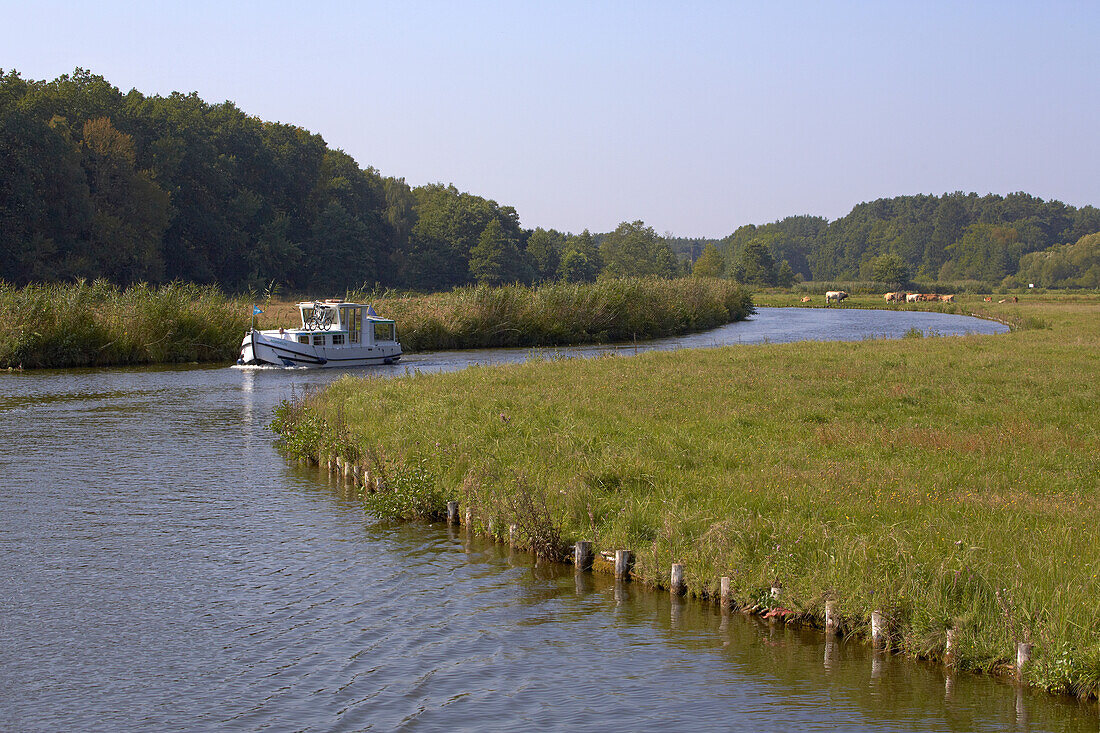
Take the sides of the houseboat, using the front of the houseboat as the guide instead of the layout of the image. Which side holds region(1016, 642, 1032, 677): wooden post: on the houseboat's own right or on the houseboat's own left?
on the houseboat's own left

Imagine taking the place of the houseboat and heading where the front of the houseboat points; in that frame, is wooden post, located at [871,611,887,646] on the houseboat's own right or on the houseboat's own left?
on the houseboat's own left

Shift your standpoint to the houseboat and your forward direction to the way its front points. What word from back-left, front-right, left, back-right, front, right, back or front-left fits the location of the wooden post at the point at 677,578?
front-left

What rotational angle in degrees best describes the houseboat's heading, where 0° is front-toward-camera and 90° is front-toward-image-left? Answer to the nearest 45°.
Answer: approximately 45°

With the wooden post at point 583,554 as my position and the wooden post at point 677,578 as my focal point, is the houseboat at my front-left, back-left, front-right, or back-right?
back-left

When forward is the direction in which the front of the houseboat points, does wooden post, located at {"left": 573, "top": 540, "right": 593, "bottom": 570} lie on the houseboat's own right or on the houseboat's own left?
on the houseboat's own left

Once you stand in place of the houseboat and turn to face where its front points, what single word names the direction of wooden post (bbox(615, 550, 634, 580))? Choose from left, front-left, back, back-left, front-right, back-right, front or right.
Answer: front-left
